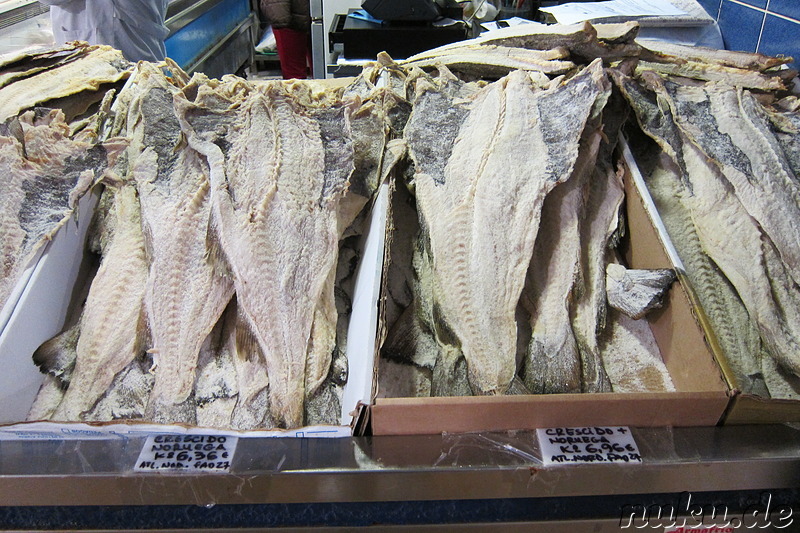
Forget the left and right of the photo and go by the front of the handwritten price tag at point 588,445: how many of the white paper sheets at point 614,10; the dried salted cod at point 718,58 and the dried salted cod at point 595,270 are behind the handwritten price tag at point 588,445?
3

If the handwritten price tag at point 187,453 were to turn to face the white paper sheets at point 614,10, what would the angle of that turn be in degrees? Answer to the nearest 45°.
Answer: approximately 135° to its left

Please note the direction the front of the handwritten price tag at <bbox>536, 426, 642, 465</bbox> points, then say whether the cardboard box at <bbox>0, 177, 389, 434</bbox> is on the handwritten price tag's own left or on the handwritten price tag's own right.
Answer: on the handwritten price tag's own right

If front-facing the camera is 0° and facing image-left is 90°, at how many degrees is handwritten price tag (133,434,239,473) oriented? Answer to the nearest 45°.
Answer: approximately 0°

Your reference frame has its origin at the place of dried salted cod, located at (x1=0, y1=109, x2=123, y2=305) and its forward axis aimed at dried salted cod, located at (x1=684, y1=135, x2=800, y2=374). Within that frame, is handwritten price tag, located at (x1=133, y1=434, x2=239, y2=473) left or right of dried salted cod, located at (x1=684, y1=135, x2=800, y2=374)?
right
